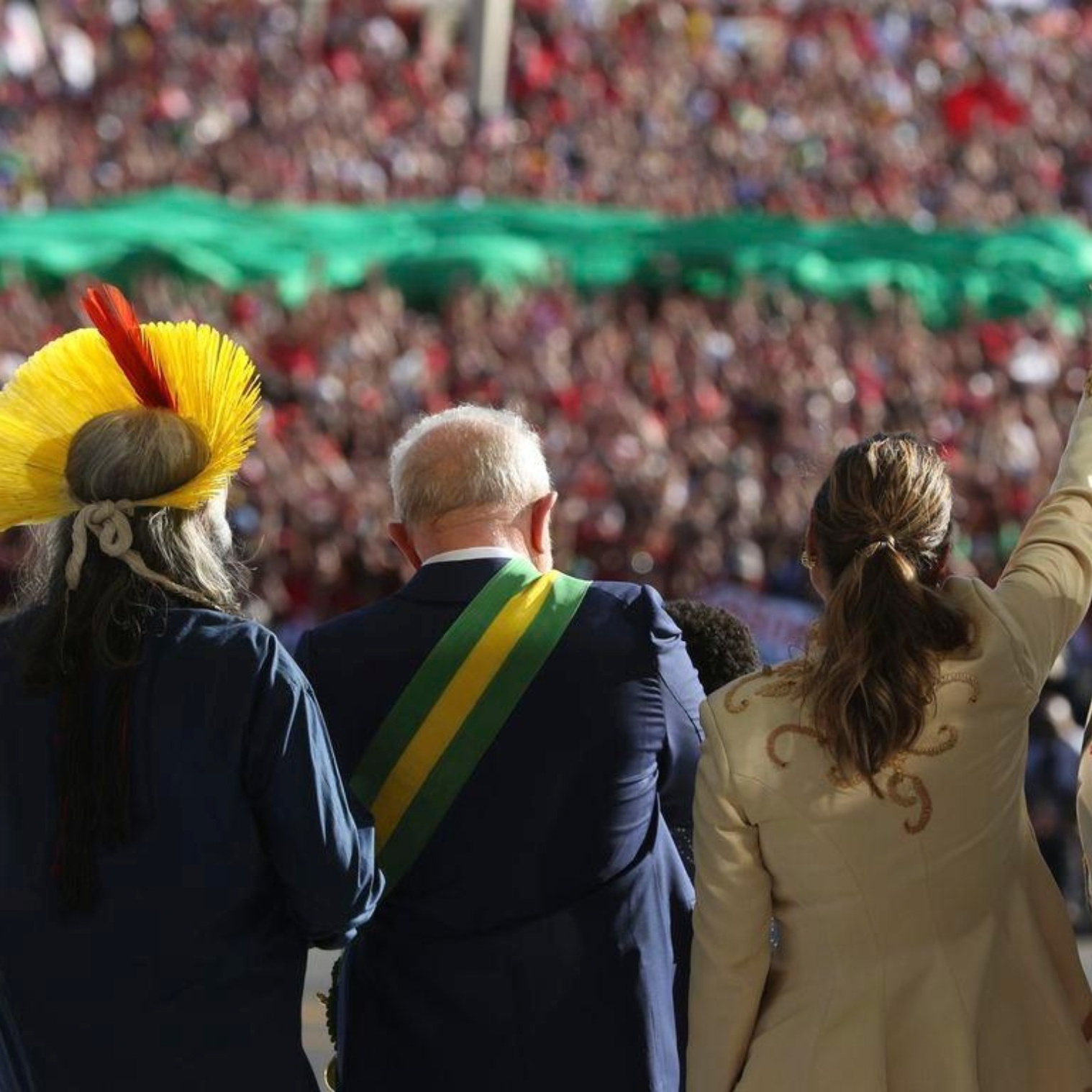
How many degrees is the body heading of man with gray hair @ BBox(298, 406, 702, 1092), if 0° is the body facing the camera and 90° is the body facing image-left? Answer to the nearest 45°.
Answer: approximately 180°

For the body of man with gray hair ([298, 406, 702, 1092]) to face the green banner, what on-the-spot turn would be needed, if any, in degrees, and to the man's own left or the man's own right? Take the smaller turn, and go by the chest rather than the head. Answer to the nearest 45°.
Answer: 0° — they already face it

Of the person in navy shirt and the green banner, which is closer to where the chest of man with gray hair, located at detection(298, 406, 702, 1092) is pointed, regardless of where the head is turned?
the green banner

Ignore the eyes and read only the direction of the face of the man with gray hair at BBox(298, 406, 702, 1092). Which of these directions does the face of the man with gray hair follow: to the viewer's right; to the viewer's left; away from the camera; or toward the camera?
away from the camera
